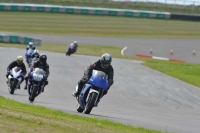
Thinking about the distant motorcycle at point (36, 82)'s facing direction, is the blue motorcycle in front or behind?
in front

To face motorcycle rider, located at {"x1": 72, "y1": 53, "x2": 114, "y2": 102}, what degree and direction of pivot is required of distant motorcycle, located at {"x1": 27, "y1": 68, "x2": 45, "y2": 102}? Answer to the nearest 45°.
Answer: approximately 45° to its left

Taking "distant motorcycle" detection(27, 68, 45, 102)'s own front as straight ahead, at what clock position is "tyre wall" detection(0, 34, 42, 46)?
The tyre wall is roughly at 6 o'clock from the distant motorcycle.

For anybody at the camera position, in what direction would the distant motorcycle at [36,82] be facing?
facing the viewer

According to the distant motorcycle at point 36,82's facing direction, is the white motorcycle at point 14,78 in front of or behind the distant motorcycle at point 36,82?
behind
